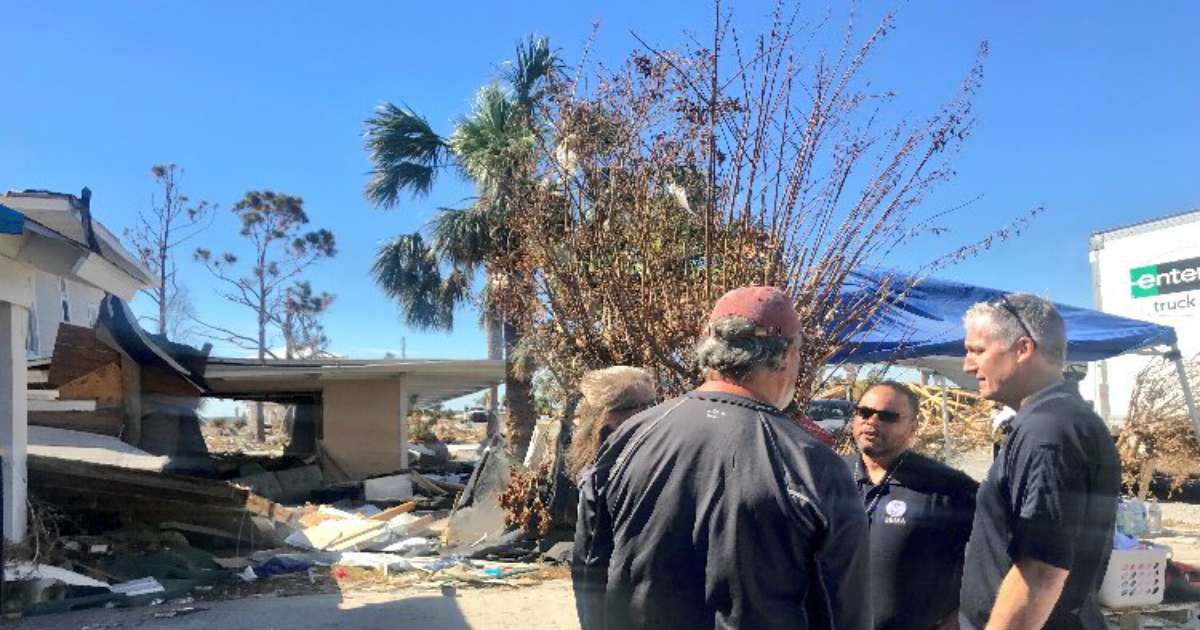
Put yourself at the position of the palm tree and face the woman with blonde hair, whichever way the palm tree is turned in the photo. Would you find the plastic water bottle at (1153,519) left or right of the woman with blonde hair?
left

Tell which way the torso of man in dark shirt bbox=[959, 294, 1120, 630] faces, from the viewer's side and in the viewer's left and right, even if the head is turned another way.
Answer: facing to the left of the viewer

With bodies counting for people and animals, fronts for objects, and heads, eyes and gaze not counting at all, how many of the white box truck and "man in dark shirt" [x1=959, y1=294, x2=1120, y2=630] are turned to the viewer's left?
1

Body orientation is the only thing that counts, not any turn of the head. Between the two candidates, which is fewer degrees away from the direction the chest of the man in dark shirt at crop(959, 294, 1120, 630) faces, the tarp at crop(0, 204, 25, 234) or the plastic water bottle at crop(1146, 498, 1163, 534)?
the tarp

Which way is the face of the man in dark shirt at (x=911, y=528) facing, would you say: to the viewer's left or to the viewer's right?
to the viewer's left

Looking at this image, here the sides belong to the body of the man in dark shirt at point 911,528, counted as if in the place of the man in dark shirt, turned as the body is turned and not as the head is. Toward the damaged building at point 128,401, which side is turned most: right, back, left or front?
right

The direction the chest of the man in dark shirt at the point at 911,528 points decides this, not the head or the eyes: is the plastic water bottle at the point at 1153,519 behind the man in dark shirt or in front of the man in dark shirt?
behind

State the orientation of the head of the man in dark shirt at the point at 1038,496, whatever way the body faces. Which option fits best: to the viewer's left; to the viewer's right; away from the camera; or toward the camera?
to the viewer's left

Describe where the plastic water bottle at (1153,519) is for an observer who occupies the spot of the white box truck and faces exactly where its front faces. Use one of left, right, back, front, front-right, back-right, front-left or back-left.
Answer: front-right

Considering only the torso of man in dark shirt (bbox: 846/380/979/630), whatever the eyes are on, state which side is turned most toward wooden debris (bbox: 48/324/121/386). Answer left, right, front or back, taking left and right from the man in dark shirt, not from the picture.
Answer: right

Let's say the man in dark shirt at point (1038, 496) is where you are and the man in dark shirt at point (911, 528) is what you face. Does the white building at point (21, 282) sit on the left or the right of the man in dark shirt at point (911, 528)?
left
